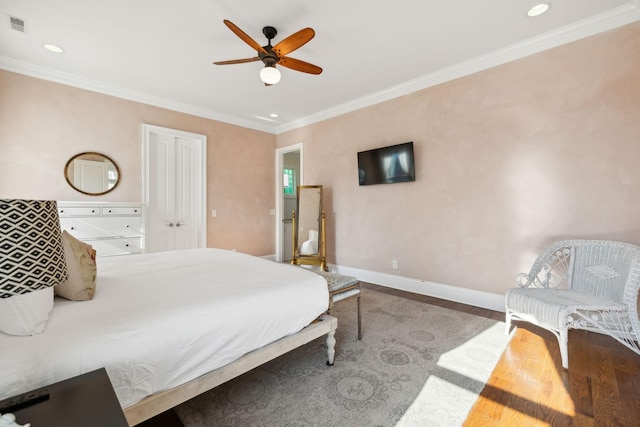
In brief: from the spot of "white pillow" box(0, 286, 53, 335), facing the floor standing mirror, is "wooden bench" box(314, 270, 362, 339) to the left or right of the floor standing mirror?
right

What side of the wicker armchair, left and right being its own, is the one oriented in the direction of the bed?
front

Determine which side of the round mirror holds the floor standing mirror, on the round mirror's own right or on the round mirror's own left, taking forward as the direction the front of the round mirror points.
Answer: on the round mirror's own left

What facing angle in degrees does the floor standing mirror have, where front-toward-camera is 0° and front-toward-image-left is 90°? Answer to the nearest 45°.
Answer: approximately 45°

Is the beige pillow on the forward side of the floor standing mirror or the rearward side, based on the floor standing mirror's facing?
on the forward side

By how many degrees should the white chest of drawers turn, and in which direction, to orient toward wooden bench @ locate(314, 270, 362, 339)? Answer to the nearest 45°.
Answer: approximately 45° to its left

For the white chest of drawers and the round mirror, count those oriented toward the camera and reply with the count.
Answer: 2

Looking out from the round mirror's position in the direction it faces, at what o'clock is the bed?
The bed is roughly at 12 o'clock from the round mirror.

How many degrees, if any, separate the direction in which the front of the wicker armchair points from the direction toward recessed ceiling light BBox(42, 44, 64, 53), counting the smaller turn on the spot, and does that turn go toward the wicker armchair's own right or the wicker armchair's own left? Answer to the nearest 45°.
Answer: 0° — it already faces it

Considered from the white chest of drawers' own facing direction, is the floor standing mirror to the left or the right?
on its left

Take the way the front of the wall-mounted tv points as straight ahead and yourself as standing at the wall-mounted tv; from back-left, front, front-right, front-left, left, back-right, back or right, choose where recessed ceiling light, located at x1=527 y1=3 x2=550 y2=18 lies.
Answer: left
